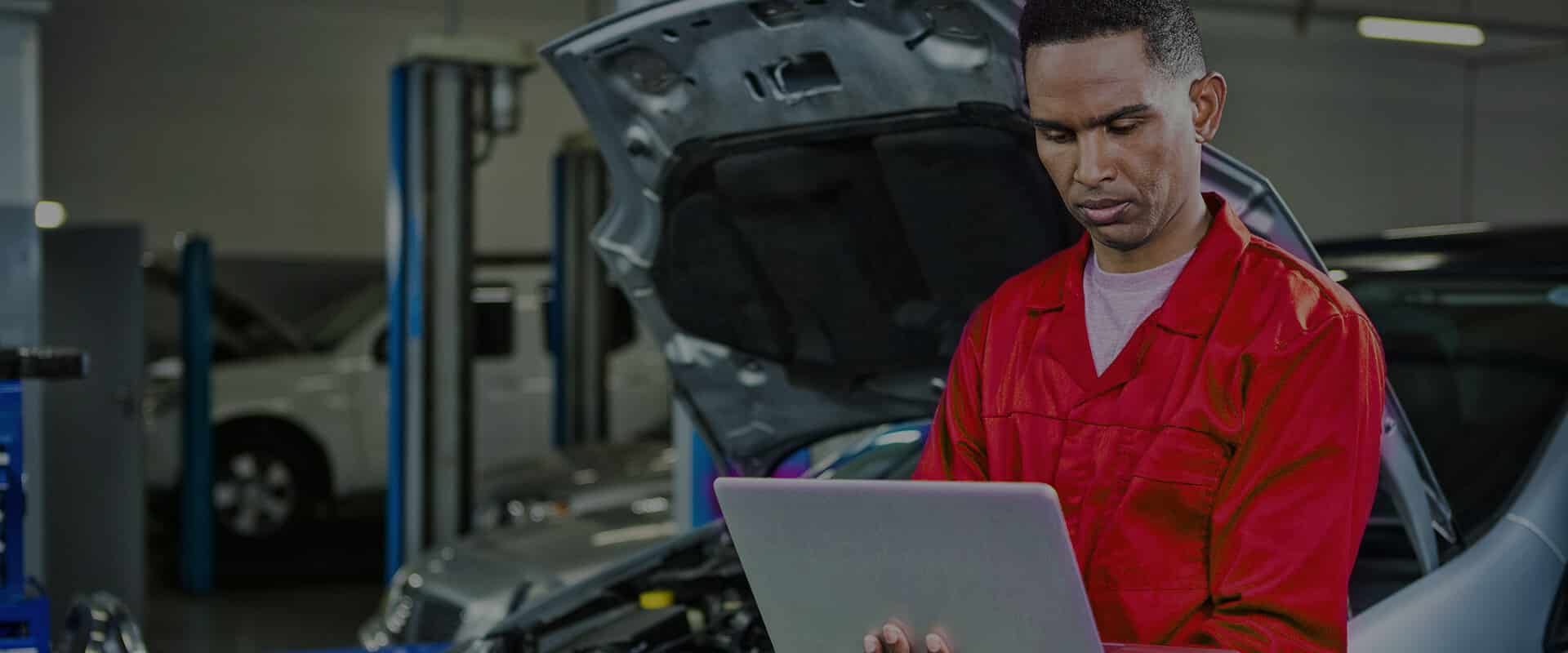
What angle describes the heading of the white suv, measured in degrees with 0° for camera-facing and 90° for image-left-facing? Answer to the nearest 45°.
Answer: approximately 45°

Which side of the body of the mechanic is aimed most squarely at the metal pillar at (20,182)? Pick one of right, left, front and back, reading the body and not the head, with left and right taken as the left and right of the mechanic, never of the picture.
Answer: right

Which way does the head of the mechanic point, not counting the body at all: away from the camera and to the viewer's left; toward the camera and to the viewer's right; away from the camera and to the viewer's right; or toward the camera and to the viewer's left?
toward the camera and to the viewer's left

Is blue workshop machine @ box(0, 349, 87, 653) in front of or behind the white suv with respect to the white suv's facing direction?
in front

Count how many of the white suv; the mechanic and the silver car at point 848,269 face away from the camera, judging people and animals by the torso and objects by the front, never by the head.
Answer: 0

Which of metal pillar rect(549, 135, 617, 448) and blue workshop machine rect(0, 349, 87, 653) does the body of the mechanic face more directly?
the blue workshop machine

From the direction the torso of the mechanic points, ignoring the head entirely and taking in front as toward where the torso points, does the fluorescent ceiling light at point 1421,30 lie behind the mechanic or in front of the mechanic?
behind

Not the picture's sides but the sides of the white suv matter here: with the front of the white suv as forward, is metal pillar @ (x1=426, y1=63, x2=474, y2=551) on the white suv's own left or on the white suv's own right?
on the white suv's own left

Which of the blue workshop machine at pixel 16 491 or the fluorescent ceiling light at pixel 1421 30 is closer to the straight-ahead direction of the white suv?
the blue workshop machine

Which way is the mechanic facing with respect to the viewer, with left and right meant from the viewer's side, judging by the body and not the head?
facing the viewer and to the left of the viewer

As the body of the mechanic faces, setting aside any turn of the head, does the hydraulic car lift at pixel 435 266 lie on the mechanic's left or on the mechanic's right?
on the mechanic's right

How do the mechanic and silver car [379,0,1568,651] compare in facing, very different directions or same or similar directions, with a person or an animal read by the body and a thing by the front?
same or similar directions

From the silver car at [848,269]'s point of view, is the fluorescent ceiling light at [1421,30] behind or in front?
behind

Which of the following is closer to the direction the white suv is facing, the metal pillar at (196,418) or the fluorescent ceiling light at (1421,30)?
the metal pillar
